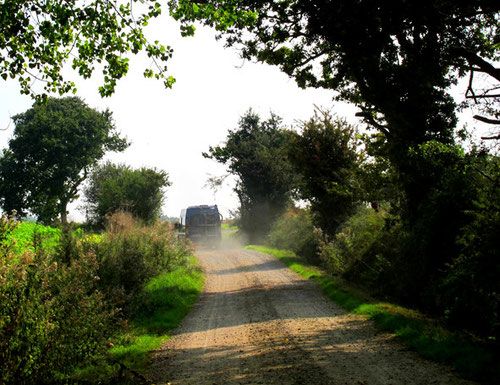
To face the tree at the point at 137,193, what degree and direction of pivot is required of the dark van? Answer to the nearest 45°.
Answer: approximately 90° to its left

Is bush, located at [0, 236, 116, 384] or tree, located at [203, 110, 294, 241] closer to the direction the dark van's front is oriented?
the tree

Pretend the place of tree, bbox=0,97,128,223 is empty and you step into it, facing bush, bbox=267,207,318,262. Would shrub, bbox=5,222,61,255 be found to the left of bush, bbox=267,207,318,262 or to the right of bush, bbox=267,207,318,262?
right

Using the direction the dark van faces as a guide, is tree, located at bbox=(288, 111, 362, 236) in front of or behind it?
behind

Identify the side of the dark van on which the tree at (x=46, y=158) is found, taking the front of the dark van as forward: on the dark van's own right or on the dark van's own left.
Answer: on the dark van's own left

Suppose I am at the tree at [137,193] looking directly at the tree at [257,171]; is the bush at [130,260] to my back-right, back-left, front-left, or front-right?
front-right

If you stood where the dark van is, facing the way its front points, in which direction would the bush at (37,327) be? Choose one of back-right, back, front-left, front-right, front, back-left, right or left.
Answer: back

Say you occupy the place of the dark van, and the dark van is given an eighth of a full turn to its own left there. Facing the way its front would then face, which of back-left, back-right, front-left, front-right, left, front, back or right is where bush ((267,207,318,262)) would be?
back

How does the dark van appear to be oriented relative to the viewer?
away from the camera

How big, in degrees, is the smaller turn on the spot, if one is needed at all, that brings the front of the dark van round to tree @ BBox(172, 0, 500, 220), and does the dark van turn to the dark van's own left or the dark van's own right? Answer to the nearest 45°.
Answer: approximately 180°
